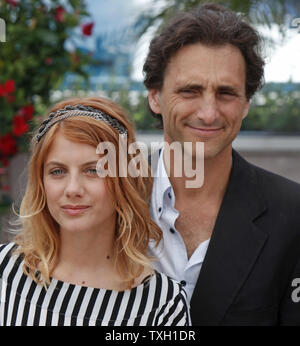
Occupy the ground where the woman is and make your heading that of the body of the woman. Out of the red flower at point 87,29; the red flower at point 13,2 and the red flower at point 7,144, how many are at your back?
3

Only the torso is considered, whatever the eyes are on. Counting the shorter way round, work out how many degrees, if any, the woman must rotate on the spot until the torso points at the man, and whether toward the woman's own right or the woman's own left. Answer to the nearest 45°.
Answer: approximately 135° to the woman's own left

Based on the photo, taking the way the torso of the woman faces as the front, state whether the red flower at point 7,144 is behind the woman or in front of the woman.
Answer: behind

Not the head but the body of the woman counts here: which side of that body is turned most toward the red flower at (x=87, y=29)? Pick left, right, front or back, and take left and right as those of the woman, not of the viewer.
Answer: back

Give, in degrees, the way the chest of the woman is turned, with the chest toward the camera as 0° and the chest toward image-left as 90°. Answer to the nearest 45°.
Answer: approximately 0°

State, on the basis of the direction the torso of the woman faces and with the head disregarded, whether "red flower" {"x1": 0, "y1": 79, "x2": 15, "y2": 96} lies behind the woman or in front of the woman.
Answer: behind

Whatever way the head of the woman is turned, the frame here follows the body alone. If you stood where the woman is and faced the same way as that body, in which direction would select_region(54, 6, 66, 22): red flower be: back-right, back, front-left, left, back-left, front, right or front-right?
back

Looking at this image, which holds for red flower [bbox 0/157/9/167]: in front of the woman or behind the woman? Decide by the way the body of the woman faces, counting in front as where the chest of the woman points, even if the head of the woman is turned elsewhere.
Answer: behind

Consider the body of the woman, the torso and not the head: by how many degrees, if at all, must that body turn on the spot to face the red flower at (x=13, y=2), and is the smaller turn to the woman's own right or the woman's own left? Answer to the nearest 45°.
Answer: approximately 180°
